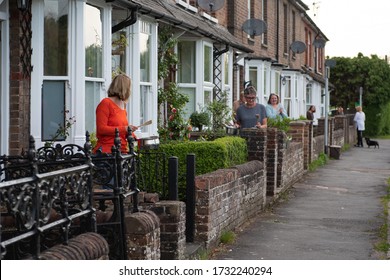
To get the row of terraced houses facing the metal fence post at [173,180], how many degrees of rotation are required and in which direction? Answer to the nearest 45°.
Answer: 0° — it already faces it

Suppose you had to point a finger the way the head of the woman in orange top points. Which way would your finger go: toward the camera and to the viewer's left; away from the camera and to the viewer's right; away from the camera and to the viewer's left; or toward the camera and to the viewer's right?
away from the camera and to the viewer's right

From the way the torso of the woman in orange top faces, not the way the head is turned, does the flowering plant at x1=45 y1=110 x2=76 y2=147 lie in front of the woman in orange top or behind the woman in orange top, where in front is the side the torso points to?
behind

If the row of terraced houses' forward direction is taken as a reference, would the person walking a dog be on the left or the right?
on its left

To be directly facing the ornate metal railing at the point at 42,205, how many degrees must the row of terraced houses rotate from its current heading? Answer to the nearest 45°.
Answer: approximately 45° to its right

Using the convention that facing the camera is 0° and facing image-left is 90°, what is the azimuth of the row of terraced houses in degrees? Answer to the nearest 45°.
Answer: approximately 315°

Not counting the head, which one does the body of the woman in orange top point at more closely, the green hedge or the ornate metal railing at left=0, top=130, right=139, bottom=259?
the green hedge
